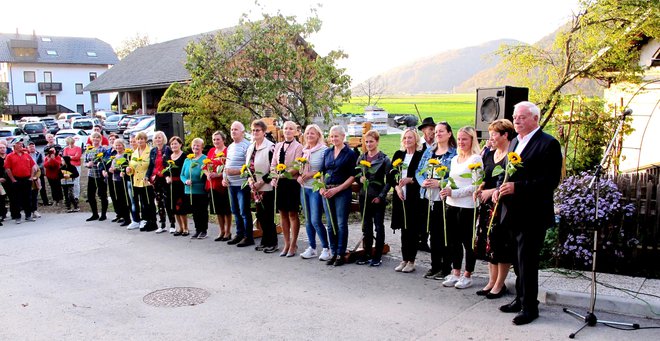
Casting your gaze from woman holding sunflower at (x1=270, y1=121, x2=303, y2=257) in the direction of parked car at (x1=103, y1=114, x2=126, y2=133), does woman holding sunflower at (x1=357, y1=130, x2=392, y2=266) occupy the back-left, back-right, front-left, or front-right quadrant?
back-right

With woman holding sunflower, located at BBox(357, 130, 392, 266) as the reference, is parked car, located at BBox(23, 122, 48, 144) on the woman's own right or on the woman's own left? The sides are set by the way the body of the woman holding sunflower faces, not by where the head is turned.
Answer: on the woman's own right

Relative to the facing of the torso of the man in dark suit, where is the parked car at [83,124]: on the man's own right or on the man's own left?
on the man's own right

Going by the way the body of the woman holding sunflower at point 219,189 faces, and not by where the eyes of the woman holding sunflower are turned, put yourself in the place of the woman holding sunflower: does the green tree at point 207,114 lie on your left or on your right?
on your right

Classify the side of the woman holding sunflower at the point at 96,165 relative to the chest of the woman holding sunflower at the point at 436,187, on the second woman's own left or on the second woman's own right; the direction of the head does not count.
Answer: on the second woman's own right

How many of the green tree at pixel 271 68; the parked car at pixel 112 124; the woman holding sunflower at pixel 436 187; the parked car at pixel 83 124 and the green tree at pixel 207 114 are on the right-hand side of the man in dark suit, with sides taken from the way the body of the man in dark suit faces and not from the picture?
5

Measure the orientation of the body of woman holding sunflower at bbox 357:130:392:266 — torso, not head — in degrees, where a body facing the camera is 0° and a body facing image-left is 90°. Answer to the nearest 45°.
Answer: approximately 45°

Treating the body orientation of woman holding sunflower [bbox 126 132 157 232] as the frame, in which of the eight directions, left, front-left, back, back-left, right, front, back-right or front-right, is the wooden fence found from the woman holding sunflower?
front-left

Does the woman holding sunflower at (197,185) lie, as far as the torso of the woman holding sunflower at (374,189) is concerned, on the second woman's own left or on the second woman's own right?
on the second woman's own right
